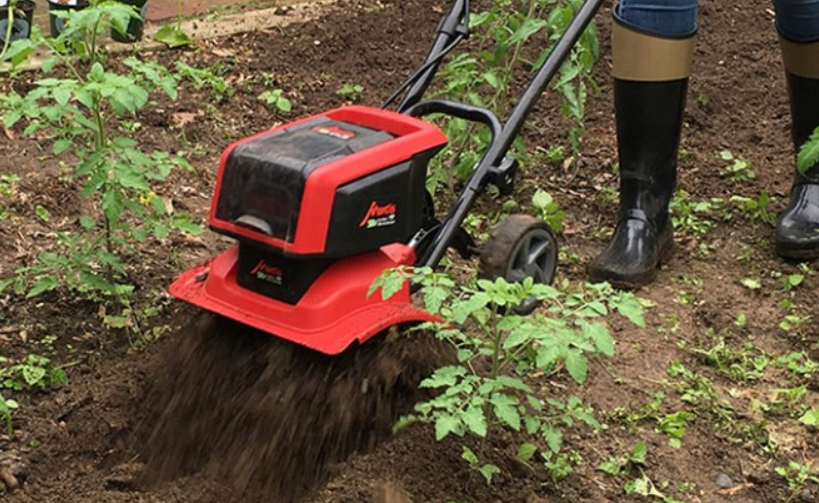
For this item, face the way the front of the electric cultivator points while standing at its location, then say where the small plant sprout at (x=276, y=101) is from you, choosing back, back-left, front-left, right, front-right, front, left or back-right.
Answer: back-right

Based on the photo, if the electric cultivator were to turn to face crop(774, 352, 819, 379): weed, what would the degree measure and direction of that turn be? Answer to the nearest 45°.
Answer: approximately 135° to its left

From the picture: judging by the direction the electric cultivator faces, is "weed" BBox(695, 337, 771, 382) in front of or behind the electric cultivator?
behind

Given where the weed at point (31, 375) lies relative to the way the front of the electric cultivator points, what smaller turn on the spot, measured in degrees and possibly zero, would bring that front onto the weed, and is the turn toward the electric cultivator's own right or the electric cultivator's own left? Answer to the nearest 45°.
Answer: approximately 45° to the electric cultivator's own right

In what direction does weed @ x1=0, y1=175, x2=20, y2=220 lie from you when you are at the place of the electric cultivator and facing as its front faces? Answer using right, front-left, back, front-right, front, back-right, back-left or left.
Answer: right

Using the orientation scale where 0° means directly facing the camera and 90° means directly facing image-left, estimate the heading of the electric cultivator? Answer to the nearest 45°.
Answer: approximately 45°

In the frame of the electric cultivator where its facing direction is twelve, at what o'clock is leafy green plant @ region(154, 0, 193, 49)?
The leafy green plant is roughly at 4 o'clock from the electric cultivator.

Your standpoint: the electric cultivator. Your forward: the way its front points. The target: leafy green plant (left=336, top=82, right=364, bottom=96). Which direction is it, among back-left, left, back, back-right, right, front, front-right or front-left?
back-right

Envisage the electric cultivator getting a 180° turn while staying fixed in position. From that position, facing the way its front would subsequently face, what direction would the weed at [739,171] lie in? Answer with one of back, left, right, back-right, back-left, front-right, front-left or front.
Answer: front

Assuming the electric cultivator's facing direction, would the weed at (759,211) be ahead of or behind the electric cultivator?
behind

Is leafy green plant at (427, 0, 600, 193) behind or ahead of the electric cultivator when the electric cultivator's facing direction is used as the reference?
behind

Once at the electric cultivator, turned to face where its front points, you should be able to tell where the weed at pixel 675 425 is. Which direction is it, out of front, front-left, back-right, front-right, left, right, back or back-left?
back-left

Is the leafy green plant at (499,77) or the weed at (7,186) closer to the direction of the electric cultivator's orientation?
the weed

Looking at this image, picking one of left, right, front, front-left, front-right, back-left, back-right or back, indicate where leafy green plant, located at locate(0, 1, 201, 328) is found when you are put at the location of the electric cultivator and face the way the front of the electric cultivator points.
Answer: right
